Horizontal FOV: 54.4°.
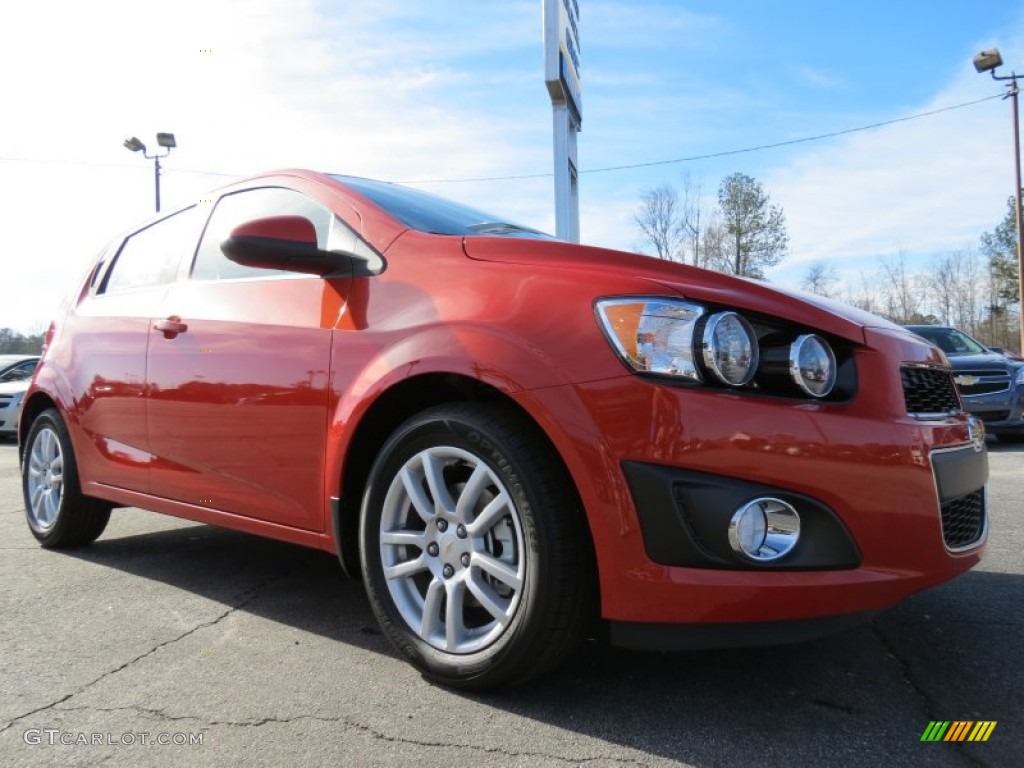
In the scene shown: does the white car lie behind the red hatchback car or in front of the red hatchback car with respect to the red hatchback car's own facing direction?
behind

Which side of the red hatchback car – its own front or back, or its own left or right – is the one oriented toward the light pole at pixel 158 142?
back

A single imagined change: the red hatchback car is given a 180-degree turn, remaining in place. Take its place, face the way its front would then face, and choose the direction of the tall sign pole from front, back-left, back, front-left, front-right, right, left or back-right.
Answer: front-right

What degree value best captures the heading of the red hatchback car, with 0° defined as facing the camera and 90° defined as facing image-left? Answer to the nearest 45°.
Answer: approximately 315°
